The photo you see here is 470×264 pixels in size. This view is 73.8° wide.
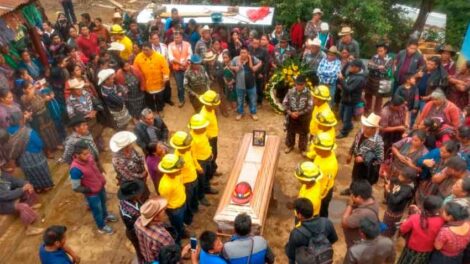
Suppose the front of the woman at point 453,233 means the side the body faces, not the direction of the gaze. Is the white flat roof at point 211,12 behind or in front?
in front

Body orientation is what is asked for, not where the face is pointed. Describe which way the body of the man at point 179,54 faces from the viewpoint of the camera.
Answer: toward the camera

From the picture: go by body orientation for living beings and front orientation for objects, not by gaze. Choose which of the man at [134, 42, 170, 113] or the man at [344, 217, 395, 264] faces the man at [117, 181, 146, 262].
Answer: the man at [134, 42, 170, 113]

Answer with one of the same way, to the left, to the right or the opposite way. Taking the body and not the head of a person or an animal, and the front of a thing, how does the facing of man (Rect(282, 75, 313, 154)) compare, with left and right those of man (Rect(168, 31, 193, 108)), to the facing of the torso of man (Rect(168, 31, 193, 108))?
the same way

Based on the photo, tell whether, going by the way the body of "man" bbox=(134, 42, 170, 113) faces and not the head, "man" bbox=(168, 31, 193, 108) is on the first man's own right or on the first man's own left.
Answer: on the first man's own left

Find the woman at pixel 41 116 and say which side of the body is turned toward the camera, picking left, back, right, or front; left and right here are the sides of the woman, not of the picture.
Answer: right

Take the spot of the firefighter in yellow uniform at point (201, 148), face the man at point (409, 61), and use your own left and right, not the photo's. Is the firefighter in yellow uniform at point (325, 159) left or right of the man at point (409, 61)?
right

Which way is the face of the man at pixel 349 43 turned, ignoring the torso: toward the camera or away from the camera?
toward the camera

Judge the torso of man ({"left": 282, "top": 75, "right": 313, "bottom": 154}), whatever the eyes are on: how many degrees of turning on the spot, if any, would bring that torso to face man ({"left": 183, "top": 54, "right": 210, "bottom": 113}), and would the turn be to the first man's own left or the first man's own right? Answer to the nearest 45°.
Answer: approximately 90° to the first man's own right

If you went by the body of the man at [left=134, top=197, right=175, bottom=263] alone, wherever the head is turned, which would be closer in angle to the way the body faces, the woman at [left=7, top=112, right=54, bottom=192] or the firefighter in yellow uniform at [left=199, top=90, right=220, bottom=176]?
the firefighter in yellow uniform

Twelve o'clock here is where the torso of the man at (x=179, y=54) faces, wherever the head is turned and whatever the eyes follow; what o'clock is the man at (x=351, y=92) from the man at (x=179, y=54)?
the man at (x=351, y=92) is roughly at 10 o'clock from the man at (x=179, y=54).

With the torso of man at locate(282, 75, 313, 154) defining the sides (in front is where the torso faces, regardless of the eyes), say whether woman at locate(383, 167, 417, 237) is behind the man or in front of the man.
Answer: in front

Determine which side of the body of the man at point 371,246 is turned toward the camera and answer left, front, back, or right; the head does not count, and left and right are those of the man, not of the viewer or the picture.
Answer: back

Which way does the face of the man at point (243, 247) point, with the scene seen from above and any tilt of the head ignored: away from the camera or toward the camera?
away from the camera

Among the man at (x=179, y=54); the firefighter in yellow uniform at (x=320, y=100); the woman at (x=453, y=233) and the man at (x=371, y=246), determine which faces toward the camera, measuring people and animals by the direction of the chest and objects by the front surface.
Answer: the man at (x=179, y=54)

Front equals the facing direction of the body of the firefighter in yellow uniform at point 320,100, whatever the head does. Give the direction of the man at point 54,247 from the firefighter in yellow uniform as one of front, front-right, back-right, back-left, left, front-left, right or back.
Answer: front-left

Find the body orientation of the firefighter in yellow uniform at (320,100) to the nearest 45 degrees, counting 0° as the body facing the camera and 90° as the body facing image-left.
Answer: approximately 90°

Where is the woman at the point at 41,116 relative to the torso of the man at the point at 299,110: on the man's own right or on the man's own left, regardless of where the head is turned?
on the man's own right

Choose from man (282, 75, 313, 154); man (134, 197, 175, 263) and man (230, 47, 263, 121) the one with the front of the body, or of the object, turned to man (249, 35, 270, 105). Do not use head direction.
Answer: man (134, 197, 175, 263)

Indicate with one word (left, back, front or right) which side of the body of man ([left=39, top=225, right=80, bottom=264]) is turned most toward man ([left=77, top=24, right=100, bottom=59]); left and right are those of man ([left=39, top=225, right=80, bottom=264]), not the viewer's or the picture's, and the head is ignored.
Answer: front

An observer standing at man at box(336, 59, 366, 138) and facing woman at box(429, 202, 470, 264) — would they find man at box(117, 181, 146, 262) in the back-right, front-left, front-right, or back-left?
front-right

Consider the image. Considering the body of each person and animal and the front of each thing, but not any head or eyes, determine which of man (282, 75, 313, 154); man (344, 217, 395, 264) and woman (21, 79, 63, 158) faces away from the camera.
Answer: man (344, 217, 395, 264)

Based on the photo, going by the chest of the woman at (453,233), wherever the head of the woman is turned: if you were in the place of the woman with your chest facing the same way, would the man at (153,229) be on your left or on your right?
on your left
